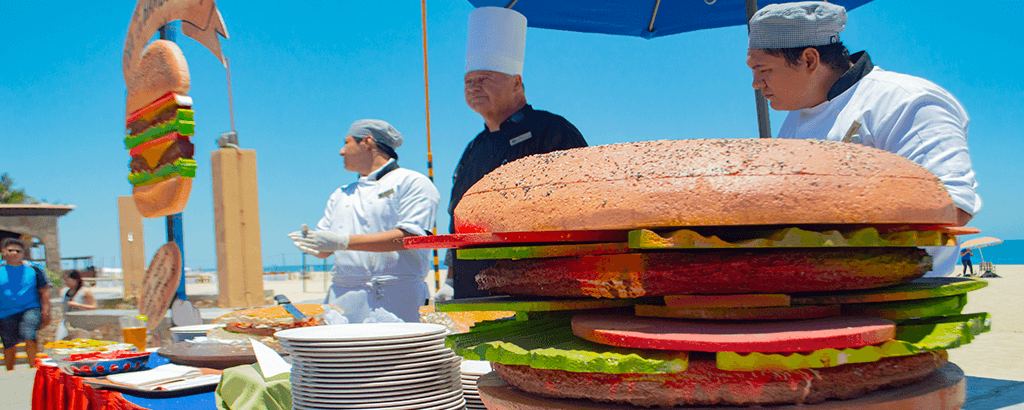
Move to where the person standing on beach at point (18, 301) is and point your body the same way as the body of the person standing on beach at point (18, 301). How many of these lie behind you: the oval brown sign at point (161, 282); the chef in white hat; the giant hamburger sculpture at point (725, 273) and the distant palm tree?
1

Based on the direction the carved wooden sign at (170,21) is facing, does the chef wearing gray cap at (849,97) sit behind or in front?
in front

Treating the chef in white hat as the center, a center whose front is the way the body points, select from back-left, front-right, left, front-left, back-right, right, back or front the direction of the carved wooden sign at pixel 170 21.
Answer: right

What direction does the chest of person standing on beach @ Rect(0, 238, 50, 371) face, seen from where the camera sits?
toward the camera

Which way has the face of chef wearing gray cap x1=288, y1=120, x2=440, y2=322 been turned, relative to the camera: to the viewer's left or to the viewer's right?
to the viewer's left

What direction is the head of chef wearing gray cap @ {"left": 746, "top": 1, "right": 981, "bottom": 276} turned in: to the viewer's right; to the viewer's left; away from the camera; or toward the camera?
to the viewer's left

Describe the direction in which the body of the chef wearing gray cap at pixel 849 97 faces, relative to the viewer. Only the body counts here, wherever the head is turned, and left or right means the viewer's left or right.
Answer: facing the viewer and to the left of the viewer

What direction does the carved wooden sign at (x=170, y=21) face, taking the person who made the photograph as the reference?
facing the viewer

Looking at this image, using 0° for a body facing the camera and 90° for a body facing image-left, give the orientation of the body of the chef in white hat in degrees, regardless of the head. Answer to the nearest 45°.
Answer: approximately 45°

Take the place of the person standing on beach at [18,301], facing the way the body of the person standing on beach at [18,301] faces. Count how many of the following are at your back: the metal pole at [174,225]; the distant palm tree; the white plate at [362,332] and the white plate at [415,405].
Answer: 1

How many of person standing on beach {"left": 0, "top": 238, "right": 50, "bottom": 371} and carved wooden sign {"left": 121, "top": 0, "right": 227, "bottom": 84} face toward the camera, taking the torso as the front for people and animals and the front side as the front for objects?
2

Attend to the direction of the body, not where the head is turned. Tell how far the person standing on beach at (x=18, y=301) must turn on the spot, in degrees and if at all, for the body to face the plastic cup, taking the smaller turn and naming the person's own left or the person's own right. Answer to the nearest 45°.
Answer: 0° — they already face it

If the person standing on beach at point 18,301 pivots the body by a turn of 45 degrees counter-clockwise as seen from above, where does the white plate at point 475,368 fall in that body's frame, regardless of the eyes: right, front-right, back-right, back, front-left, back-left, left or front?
front-right

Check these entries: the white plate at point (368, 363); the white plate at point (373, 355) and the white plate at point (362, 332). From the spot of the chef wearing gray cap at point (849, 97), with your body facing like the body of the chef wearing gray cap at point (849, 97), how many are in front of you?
3

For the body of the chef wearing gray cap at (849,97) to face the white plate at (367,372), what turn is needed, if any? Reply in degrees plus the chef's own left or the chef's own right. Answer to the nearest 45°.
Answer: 0° — they already face it

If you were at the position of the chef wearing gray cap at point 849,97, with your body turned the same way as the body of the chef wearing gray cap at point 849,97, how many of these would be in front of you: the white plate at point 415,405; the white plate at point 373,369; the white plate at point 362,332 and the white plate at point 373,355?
4

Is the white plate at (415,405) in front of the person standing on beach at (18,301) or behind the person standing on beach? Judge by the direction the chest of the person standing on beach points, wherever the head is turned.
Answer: in front
